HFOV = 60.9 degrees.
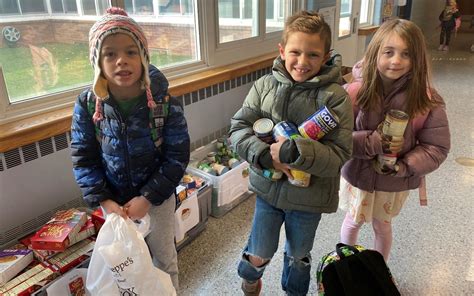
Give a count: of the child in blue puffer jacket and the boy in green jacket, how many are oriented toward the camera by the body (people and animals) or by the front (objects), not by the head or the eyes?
2

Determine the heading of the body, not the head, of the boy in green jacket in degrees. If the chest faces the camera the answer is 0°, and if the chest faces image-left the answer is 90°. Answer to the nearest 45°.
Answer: approximately 0°

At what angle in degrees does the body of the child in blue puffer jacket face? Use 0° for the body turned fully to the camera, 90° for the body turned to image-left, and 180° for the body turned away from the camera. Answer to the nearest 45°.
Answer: approximately 0°

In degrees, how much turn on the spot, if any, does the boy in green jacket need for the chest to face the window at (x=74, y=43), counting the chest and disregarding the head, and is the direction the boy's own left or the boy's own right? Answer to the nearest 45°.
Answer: approximately 135° to the boy's own right

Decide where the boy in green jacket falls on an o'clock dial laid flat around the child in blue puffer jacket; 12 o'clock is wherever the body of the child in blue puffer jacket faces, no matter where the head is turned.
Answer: The boy in green jacket is roughly at 10 o'clock from the child in blue puffer jacket.

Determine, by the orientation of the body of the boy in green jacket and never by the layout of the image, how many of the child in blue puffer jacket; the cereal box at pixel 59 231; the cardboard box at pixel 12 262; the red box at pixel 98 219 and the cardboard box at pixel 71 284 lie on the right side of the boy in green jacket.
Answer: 5

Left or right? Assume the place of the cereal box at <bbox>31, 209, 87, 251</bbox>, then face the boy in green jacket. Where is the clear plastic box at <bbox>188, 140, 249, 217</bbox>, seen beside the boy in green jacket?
left

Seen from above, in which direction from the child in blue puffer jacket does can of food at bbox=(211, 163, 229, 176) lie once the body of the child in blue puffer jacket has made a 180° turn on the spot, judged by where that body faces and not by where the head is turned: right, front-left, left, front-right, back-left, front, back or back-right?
front-right
